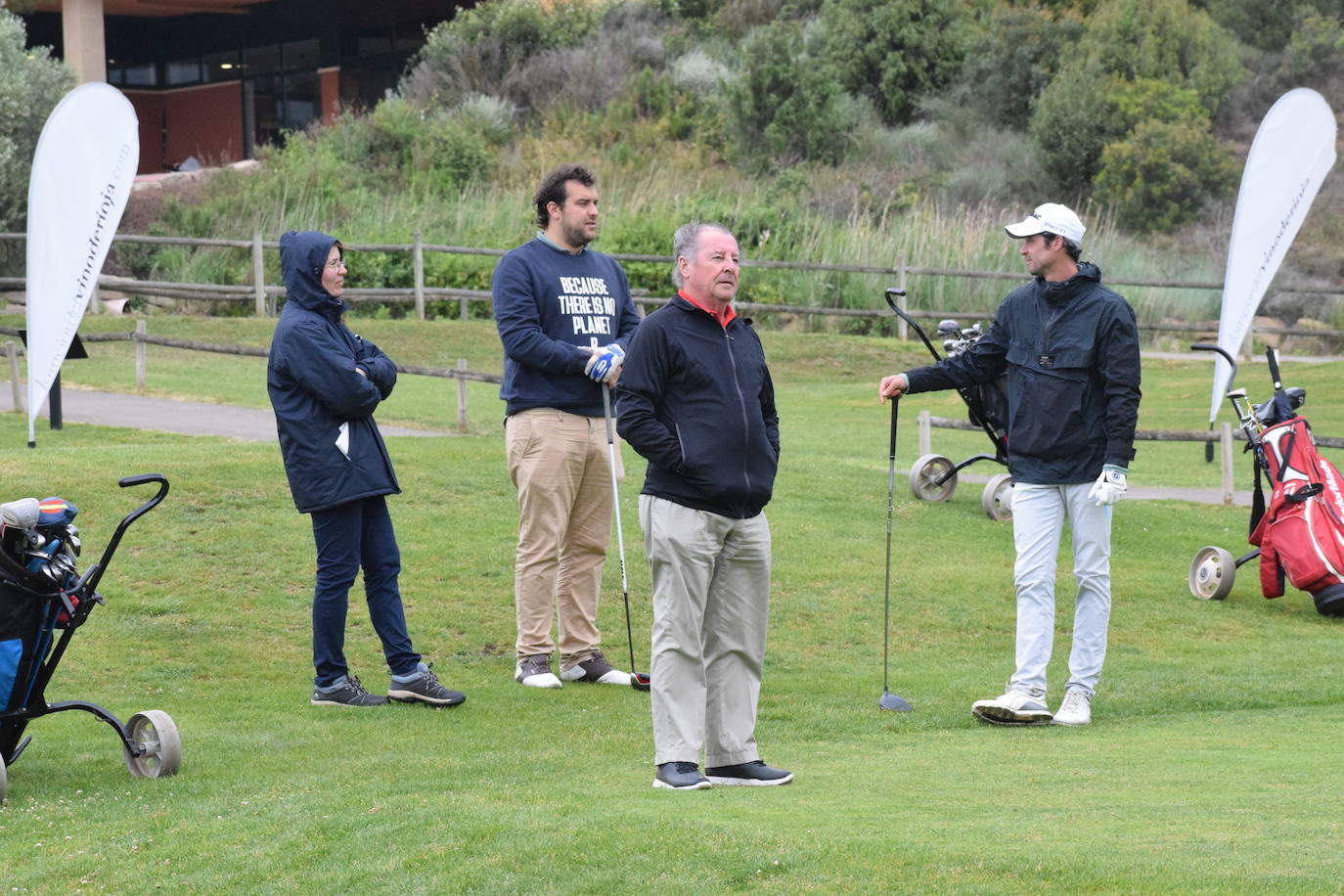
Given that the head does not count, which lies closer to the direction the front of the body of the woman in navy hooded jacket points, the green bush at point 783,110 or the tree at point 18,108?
the green bush

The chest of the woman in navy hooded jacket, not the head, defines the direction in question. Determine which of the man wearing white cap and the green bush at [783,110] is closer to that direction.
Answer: the man wearing white cap

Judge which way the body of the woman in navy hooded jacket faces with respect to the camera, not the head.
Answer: to the viewer's right

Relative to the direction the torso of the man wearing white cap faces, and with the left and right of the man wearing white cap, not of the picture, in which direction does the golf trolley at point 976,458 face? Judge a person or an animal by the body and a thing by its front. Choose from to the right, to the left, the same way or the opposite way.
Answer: the opposite way

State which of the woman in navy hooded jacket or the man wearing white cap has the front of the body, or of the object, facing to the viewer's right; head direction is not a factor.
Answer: the woman in navy hooded jacket

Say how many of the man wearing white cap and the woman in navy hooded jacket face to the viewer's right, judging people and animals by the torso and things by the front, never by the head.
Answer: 1

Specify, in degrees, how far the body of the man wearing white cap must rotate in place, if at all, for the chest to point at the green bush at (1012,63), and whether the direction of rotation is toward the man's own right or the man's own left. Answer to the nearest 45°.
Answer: approximately 135° to the man's own right

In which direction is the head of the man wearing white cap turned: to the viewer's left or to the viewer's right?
to the viewer's left

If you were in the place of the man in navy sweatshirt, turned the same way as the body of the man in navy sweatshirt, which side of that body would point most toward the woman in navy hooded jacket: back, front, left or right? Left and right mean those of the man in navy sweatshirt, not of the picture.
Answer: right

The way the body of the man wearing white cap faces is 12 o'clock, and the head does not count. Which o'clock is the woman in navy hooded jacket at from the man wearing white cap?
The woman in navy hooded jacket is roughly at 1 o'clock from the man wearing white cap.

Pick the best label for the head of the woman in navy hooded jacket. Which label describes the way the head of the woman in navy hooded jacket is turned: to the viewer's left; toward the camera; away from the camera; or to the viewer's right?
to the viewer's right

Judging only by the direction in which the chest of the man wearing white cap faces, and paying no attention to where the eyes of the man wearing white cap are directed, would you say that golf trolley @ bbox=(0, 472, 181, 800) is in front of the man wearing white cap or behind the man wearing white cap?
in front

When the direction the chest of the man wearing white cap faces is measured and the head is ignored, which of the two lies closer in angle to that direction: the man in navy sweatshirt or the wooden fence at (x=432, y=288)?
the man in navy sweatshirt

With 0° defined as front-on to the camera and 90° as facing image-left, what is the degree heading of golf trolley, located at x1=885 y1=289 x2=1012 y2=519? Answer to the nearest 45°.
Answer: approximately 225°

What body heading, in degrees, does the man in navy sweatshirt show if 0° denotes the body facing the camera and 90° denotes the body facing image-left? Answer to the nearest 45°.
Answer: approximately 315°

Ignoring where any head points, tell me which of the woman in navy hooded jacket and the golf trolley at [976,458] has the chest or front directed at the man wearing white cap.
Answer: the woman in navy hooded jacket
